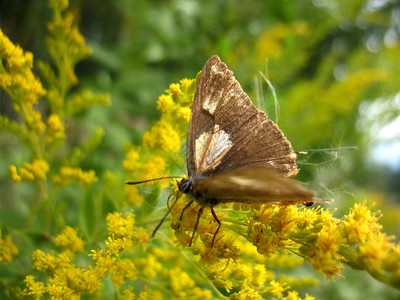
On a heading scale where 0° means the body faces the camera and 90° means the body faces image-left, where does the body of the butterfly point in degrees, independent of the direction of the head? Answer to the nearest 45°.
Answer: approximately 90°
